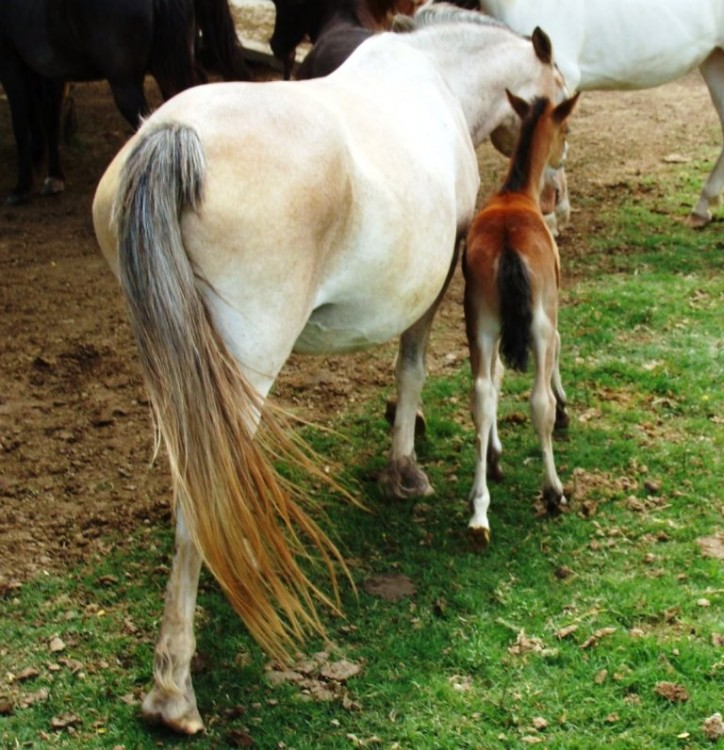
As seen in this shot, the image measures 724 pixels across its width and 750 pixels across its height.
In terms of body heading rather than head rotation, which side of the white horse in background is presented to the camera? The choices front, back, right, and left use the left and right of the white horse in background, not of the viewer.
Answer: left

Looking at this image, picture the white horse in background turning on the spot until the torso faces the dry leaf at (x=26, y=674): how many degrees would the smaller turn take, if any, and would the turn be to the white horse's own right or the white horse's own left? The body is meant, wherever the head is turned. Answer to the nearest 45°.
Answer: approximately 90° to the white horse's own left

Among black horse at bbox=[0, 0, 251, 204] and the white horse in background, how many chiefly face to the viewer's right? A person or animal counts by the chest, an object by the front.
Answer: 0

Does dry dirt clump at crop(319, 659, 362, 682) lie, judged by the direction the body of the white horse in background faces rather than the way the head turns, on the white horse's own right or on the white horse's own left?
on the white horse's own left

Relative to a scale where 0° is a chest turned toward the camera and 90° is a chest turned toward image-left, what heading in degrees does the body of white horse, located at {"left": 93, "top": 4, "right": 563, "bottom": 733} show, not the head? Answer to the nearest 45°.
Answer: approximately 225°

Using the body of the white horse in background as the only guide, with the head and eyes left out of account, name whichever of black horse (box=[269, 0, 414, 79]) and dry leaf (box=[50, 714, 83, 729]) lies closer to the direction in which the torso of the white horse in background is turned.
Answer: the black horse

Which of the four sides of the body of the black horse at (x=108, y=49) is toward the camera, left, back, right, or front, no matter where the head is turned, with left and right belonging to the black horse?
left
